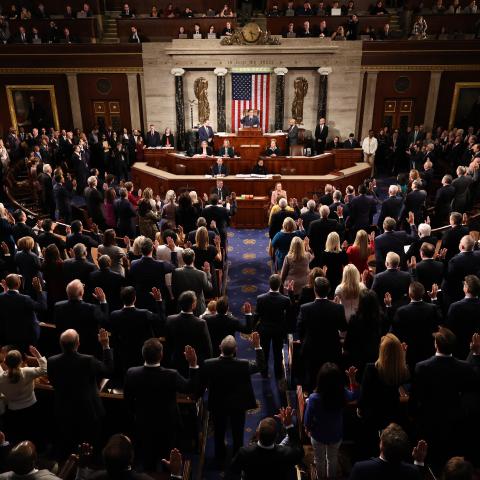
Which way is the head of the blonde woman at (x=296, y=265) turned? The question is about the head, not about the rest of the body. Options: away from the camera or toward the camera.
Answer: away from the camera

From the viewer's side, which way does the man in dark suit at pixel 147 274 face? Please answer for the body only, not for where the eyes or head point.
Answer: away from the camera

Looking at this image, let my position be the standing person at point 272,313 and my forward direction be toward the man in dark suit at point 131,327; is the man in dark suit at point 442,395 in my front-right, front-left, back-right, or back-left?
back-left

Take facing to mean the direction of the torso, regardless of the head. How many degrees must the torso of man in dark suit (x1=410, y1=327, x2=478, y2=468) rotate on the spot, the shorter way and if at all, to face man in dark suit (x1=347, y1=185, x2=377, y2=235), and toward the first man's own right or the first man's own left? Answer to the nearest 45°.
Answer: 0° — they already face them

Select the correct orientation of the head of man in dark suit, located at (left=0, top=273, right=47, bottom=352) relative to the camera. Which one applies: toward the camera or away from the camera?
away from the camera

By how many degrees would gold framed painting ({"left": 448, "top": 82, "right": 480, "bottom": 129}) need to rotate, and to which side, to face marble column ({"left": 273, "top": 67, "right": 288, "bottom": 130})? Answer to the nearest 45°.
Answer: approximately 45° to its right

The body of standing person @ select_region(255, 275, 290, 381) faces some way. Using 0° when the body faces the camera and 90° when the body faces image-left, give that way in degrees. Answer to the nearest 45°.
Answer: approximately 180°

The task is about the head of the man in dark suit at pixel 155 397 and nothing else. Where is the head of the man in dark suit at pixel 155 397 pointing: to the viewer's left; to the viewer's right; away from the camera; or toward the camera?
away from the camera

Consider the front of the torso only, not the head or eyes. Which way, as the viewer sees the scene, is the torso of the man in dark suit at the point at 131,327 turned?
away from the camera

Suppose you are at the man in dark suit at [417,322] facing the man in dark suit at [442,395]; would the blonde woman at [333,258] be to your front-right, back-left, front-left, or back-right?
back-right

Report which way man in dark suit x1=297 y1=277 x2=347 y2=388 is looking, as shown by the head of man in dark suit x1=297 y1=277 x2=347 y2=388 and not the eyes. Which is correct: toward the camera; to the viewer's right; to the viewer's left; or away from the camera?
away from the camera

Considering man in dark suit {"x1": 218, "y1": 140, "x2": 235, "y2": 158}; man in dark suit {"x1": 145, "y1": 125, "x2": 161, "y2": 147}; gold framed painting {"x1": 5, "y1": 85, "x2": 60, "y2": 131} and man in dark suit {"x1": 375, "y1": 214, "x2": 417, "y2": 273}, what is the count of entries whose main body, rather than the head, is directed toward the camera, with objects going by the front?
3

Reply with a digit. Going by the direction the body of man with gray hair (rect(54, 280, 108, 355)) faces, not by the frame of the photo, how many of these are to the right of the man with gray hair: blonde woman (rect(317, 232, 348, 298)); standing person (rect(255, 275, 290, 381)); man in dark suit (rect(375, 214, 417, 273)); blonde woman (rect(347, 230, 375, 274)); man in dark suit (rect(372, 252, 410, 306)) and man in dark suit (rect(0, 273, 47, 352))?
5

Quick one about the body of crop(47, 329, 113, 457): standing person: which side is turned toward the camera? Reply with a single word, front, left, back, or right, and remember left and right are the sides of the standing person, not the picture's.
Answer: back

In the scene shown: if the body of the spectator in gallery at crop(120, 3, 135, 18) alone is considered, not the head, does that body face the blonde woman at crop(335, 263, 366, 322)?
yes

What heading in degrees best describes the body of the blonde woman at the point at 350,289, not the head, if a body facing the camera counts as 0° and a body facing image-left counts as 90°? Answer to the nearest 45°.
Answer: approximately 180°

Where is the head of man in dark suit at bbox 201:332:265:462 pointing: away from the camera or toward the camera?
away from the camera

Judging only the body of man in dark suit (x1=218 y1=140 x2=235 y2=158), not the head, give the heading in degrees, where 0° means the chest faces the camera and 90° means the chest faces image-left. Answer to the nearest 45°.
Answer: approximately 0°

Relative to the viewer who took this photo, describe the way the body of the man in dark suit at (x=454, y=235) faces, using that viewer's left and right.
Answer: facing away from the viewer and to the left of the viewer
